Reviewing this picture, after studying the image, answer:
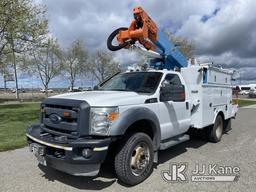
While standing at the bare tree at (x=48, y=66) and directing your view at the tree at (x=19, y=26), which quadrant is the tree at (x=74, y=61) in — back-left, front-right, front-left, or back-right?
back-left

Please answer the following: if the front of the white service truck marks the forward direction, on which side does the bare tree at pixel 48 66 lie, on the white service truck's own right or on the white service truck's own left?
on the white service truck's own right

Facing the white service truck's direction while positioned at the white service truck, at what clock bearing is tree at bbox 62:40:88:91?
The tree is roughly at 4 o'clock from the white service truck.

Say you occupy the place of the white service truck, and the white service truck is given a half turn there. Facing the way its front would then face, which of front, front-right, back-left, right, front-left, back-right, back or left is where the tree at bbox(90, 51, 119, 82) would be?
front-left

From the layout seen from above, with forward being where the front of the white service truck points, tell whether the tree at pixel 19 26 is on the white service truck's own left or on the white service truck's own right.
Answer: on the white service truck's own right

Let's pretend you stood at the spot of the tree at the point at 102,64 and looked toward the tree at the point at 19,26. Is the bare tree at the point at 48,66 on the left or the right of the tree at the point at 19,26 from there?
right

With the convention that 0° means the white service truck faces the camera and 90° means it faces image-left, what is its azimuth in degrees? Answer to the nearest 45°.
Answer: approximately 45°
